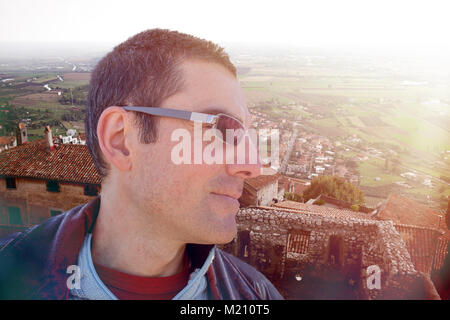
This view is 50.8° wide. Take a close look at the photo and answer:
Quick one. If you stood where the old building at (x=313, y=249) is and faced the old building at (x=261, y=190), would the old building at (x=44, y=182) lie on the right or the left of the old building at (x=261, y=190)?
left

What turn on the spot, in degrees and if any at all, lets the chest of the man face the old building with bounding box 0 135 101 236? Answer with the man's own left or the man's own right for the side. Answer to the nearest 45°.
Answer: approximately 135° to the man's own left

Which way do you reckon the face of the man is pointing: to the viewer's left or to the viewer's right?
to the viewer's right

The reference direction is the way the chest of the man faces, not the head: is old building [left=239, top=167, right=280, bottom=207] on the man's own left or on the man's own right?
on the man's own left

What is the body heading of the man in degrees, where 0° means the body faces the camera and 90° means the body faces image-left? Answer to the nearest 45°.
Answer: approximately 315°
